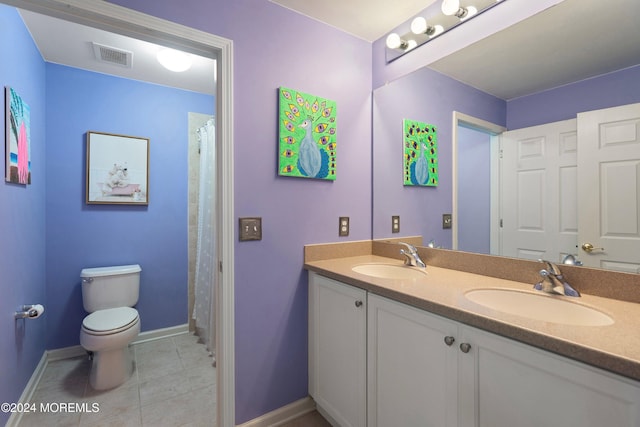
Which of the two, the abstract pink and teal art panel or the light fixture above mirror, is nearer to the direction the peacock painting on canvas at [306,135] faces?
the light fixture above mirror

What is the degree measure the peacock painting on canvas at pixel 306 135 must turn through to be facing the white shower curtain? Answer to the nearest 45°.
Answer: approximately 180°

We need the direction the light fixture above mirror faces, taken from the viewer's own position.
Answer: facing the viewer and to the left of the viewer

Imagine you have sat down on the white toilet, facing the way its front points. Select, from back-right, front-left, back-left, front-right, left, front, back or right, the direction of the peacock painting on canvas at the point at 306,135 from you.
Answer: front-left

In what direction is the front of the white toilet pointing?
toward the camera

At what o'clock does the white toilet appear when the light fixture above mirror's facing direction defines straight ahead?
The white toilet is roughly at 1 o'clock from the light fixture above mirror.

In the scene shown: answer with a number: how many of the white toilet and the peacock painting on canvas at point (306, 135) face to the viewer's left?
0

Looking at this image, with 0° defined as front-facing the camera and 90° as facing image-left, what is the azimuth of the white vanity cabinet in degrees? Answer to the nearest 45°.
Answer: approximately 45°

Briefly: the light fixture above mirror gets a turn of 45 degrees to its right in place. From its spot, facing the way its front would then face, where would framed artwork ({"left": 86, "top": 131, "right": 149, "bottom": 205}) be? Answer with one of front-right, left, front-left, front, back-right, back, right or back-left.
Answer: front

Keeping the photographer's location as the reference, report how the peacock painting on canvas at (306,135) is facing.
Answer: facing the viewer and to the right of the viewer

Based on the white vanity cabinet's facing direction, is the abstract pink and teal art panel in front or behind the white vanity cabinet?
in front

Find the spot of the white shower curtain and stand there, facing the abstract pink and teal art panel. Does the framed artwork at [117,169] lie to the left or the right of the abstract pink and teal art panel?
right

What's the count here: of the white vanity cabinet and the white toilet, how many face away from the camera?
0
